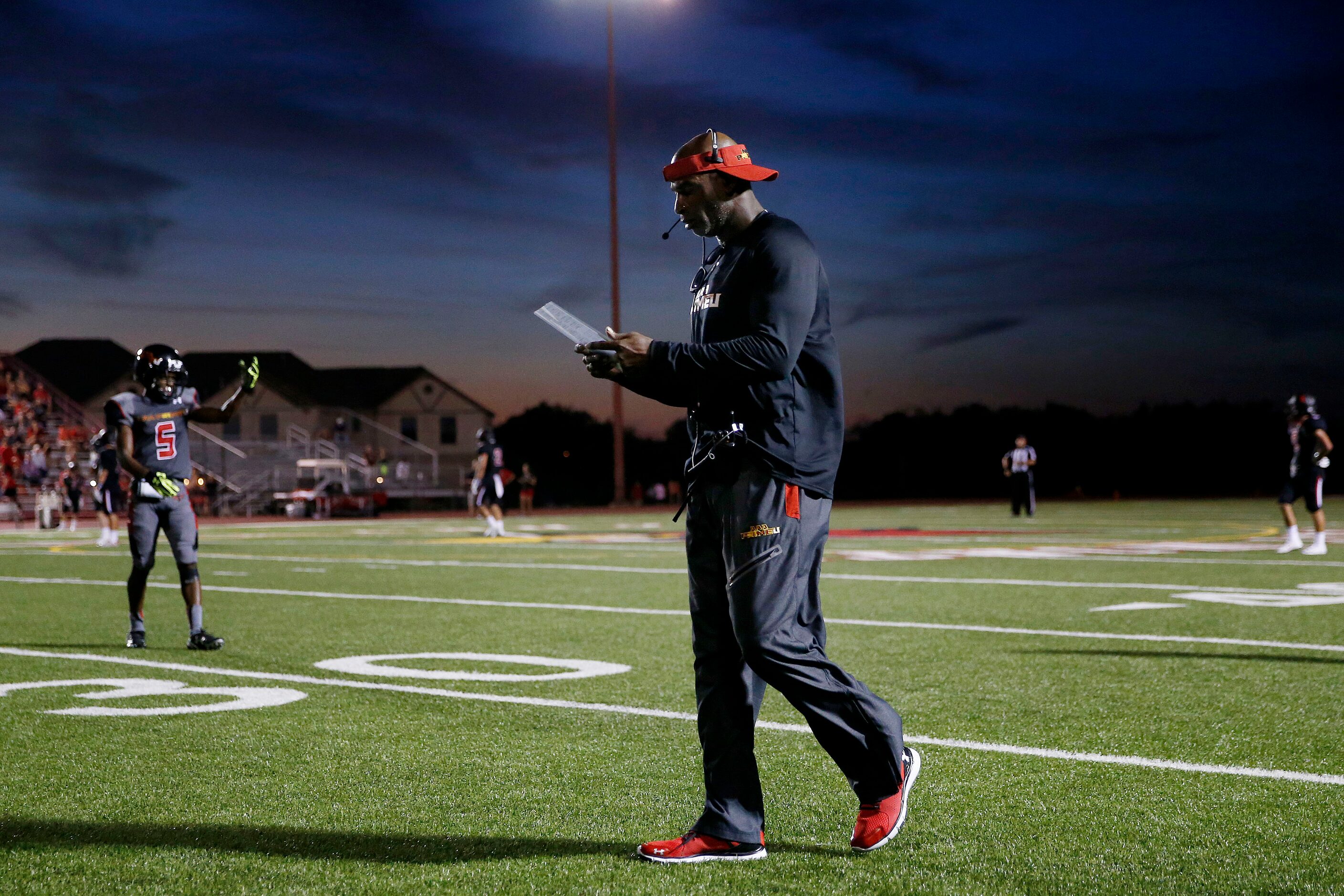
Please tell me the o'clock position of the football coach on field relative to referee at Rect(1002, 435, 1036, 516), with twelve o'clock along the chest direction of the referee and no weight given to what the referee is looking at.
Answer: The football coach on field is roughly at 12 o'clock from the referee.

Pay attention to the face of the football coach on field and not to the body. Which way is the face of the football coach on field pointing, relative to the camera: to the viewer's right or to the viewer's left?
to the viewer's left

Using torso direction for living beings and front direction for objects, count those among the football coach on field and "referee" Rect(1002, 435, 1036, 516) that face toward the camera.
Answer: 1

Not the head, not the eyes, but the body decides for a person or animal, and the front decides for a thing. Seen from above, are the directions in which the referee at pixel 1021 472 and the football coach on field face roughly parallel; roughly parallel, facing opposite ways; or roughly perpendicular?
roughly perpendicular

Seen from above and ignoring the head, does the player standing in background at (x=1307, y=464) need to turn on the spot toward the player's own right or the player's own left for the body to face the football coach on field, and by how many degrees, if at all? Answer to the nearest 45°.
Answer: approximately 45° to the player's own left

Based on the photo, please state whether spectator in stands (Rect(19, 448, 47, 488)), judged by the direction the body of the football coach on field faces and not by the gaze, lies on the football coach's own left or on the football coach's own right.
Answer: on the football coach's own right

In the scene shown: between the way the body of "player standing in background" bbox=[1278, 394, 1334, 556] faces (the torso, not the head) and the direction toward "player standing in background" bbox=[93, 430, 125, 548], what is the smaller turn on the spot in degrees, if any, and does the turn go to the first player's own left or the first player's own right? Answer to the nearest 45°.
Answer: approximately 45° to the first player's own right

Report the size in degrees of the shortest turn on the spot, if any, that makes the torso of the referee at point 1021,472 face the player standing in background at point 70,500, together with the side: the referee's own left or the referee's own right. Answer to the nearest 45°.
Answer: approximately 90° to the referee's own right

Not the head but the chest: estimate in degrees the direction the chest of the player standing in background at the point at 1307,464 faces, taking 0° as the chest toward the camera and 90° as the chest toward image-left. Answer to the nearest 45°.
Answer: approximately 45°

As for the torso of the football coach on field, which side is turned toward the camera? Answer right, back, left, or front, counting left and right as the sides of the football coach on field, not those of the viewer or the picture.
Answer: left

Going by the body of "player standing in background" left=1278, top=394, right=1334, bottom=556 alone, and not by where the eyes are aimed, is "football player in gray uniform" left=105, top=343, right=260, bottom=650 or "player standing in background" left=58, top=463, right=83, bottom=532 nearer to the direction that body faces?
the football player in gray uniform

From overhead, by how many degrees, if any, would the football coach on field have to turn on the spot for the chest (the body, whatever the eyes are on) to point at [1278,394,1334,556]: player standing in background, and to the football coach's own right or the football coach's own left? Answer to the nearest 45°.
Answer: approximately 135° to the football coach's own right
